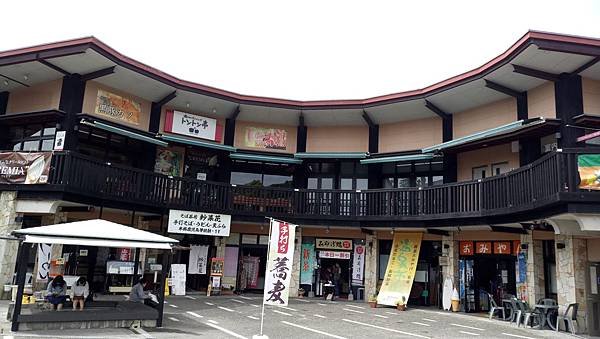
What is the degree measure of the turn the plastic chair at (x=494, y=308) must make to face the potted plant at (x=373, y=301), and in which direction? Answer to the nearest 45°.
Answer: approximately 180°

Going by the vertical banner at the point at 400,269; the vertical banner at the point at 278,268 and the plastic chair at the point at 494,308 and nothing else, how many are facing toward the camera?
2

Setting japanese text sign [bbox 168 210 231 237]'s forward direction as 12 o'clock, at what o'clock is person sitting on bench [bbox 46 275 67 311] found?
The person sitting on bench is roughly at 1 o'clock from the japanese text sign.

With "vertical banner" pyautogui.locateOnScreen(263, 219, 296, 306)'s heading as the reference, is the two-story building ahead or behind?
behind

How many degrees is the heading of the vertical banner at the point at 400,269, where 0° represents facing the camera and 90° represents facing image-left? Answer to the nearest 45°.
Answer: approximately 0°

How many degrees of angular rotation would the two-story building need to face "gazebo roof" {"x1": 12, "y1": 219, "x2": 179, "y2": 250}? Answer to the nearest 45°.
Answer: approximately 45° to its right

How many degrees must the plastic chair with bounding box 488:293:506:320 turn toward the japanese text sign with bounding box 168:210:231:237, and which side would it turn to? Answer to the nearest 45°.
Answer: approximately 180°

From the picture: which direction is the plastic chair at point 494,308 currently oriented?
to the viewer's right
